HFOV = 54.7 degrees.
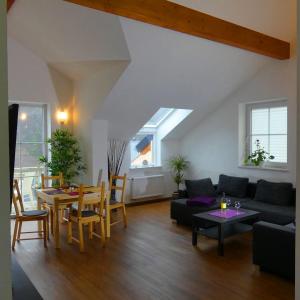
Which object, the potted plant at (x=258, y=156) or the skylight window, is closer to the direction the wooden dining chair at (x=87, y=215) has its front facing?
the skylight window

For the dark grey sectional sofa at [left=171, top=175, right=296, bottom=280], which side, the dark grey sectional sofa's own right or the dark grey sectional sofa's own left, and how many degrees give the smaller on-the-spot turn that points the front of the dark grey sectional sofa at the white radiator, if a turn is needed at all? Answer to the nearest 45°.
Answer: approximately 90° to the dark grey sectional sofa's own right

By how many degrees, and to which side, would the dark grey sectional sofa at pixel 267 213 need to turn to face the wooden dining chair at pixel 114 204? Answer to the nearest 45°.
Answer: approximately 45° to its right

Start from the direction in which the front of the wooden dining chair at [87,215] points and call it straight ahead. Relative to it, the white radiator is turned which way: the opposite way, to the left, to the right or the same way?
the opposite way

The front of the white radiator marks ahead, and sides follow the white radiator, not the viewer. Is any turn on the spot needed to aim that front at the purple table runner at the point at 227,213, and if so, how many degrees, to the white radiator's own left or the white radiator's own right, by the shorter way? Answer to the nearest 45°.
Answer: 0° — it already faces it

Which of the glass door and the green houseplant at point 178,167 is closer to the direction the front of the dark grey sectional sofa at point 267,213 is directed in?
the glass door

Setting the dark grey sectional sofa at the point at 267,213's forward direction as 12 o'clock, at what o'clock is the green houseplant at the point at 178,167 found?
The green houseplant is roughly at 3 o'clock from the dark grey sectional sofa.
